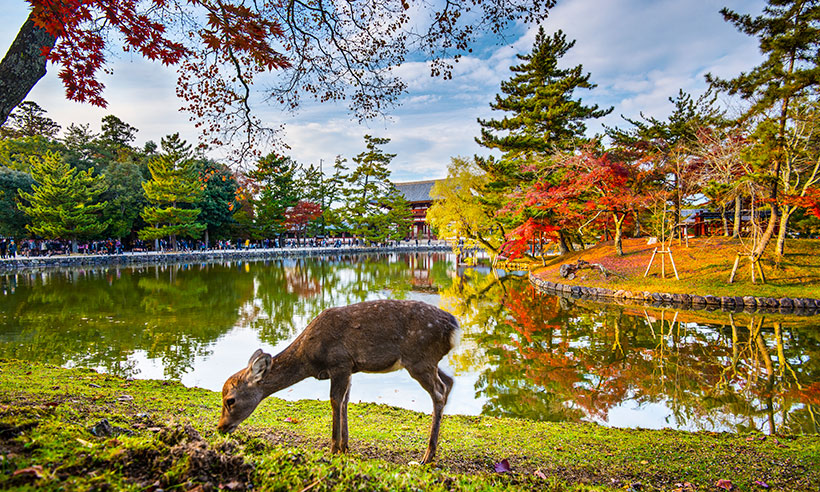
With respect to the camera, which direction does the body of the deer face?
to the viewer's left

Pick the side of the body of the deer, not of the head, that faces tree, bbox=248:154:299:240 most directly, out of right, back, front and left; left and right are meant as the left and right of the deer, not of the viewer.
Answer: right

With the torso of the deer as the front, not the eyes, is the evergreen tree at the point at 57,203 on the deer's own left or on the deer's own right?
on the deer's own right

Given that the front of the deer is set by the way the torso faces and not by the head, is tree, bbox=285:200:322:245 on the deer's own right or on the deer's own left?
on the deer's own right

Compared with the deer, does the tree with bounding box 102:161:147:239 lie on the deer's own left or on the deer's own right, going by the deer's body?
on the deer's own right

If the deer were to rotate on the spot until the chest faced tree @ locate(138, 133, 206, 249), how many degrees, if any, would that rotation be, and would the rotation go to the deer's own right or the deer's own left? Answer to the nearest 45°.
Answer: approximately 90° to the deer's own right

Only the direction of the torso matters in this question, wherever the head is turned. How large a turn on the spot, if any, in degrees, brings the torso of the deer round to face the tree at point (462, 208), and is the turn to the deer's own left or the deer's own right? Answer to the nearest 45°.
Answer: approximately 90° to the deer's own right

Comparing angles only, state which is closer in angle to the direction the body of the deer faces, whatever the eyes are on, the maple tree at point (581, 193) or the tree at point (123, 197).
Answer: the tree

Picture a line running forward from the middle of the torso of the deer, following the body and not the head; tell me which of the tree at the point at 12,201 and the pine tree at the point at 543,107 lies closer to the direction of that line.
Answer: the tree

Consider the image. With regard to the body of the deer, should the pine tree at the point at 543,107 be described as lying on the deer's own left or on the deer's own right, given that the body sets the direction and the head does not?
on the deer's own right

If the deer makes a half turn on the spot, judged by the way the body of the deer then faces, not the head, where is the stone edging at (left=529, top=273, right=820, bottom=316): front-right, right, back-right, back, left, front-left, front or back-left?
front-left

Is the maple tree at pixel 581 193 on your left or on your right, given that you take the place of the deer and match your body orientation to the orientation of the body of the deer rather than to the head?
on your right
